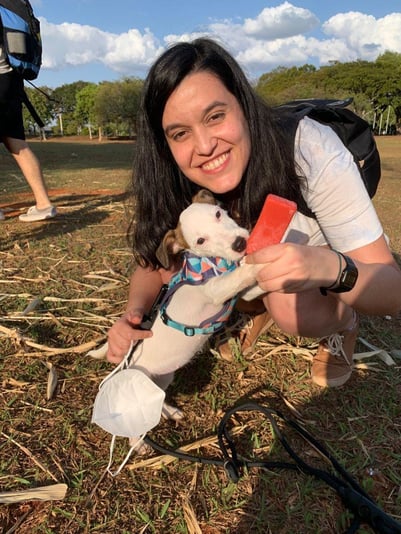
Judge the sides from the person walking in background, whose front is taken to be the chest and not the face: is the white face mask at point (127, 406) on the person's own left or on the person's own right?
on the person's own left

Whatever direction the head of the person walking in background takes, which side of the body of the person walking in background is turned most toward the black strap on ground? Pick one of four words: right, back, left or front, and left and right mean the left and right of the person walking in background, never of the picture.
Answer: left

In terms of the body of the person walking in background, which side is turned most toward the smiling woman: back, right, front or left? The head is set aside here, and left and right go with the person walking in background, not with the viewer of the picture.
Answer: left

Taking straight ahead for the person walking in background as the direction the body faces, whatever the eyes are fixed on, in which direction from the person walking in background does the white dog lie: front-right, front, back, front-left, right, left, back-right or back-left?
left

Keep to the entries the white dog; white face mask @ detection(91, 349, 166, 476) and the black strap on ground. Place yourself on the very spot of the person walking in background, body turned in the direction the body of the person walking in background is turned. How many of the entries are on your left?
3

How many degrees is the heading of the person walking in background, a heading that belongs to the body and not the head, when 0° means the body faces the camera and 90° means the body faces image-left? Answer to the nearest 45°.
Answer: approximately 90°
